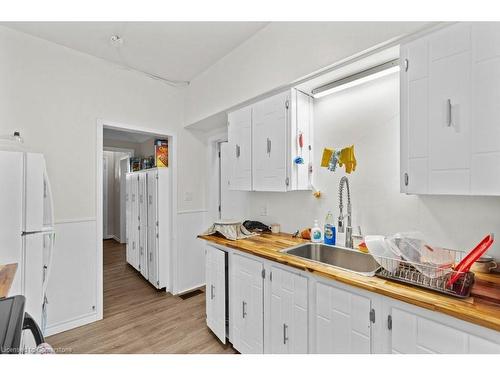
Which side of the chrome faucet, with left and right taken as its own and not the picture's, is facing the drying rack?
left

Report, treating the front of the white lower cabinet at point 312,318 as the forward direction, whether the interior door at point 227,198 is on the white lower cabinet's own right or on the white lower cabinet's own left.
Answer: on the white lower cabinet's own right

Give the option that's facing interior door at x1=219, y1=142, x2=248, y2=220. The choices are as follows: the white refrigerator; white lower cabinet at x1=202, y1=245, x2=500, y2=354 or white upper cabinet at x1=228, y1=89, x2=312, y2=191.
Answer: the white refrigerator

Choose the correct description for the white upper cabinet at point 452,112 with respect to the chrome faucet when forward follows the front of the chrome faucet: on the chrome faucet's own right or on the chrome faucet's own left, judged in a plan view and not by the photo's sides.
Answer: on the chrome faucet's own left

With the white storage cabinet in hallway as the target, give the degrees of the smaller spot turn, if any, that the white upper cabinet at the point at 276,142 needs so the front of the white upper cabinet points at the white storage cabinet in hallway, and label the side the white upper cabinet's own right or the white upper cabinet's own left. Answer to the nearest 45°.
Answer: approximately 90° to the white upper cabinet's own right

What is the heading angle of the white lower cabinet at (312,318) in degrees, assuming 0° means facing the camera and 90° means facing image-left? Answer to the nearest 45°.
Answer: approximately 45°

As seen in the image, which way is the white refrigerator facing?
to the viewer's right

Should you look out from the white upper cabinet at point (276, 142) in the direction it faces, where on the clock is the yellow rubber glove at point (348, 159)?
The yellow rubber glove is roughly at 8 o'clock from the white upper cabinet.

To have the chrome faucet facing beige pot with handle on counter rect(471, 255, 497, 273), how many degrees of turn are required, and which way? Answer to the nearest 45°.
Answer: approximately 90° to its left
